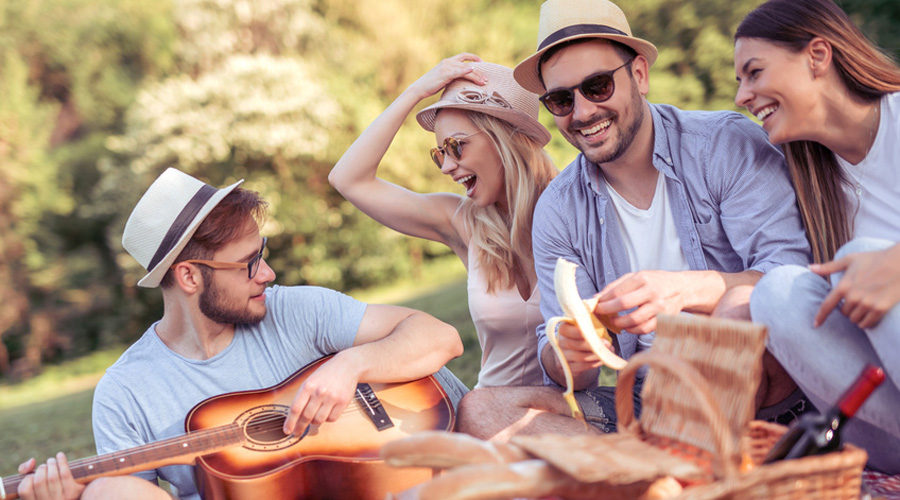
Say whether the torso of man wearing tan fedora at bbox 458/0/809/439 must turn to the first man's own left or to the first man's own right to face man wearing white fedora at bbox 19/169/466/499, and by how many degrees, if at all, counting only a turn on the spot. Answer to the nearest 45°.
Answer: approximately 45° to the first man's own right

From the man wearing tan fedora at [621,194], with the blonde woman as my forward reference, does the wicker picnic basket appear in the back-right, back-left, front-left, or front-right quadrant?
back-left

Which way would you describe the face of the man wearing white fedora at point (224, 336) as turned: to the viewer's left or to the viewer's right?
to the viewer's right

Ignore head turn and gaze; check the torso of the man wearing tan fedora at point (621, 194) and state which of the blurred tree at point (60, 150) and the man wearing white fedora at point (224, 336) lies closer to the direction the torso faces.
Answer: the man wearing white fedora

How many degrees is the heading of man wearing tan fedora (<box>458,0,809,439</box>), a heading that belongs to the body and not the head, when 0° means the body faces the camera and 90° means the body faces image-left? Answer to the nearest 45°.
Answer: approximately 45°

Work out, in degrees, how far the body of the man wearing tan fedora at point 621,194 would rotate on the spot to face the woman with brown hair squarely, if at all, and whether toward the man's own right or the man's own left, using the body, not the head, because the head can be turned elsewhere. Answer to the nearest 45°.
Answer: approximately 135° to the man's own left

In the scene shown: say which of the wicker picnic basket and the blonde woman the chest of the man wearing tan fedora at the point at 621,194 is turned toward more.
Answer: the wicker picnic basket

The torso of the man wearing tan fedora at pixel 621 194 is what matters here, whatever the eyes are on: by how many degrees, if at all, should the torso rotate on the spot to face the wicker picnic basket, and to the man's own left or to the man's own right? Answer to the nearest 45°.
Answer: approximately 45° to the man's own left

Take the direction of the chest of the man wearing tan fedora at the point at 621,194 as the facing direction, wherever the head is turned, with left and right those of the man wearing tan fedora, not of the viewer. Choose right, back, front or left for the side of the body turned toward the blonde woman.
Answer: right

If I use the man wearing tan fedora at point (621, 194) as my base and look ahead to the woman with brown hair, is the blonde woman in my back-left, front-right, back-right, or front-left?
back-left

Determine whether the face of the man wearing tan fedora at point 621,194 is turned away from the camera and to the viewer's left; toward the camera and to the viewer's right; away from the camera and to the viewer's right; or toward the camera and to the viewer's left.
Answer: toward the camera and to the viewer's left

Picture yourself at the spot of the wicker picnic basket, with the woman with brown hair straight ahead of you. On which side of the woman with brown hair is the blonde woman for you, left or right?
left

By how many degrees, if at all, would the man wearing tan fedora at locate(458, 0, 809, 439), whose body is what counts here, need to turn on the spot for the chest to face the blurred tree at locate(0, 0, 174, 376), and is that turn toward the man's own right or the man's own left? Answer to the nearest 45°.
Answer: approximately 90° to the man's own right
